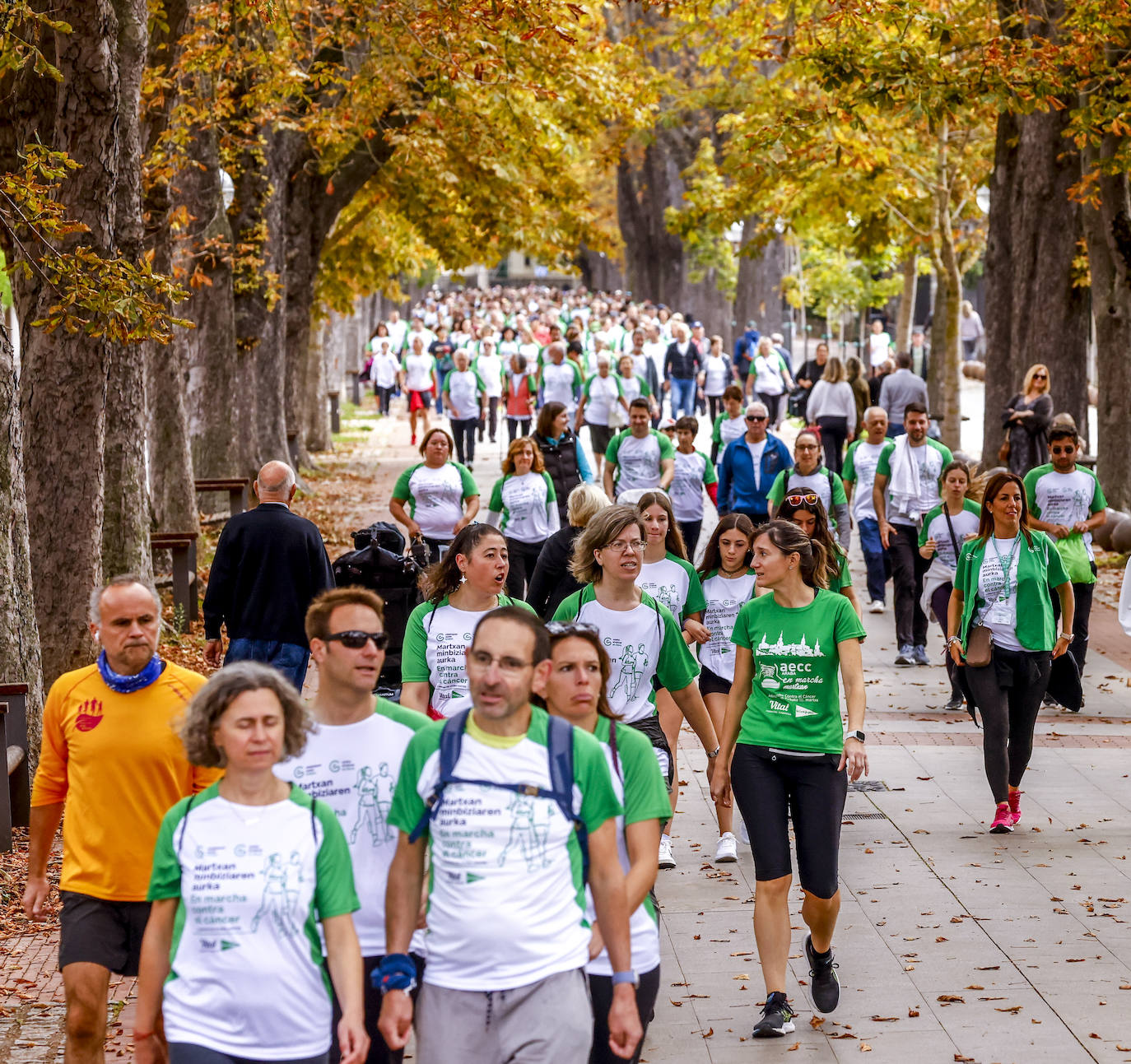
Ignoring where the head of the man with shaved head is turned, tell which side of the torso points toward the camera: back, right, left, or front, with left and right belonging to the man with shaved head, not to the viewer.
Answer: back

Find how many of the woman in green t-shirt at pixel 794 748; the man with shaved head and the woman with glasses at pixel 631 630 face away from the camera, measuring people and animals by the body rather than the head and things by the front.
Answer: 1

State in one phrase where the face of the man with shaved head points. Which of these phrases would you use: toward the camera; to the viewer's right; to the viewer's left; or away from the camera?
away from the camera

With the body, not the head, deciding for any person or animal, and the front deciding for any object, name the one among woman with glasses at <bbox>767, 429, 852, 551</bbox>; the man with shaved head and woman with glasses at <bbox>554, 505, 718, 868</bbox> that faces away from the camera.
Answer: the man with shaved head

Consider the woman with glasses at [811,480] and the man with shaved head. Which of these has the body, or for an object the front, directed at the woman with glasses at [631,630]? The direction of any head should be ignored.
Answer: the woman with glasses at [811,480]

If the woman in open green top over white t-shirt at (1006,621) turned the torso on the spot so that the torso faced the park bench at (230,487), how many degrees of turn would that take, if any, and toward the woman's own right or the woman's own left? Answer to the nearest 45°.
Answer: approximately 135° to the woman's own right

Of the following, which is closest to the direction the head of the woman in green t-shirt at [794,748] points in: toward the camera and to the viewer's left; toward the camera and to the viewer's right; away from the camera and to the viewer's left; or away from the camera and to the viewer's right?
toward the camera and to the viewer's left

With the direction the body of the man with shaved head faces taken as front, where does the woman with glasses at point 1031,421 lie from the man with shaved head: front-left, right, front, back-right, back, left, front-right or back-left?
front-right

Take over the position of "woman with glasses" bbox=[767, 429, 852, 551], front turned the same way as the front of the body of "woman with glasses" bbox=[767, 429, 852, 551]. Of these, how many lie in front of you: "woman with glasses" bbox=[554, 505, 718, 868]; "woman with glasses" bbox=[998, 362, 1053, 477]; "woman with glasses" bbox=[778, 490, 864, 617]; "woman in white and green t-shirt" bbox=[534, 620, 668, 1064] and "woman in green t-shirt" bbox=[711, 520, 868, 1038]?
4

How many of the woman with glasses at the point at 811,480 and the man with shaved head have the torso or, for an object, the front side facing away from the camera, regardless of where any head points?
1

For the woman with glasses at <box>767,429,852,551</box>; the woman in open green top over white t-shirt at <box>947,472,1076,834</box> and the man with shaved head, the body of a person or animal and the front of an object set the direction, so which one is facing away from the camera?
the man with shaved head

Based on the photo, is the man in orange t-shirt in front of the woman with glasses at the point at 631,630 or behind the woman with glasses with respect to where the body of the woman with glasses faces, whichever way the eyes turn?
in front

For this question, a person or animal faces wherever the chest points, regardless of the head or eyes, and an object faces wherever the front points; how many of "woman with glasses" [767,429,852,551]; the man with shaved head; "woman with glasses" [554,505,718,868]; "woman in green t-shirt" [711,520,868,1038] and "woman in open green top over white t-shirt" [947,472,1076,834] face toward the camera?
4

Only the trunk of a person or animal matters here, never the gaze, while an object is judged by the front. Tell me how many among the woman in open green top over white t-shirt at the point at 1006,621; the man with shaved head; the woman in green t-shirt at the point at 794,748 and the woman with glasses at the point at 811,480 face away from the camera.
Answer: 1

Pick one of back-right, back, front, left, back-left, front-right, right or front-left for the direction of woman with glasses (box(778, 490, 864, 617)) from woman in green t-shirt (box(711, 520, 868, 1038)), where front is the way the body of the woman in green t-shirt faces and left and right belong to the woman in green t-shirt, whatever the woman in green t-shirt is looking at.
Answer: back
